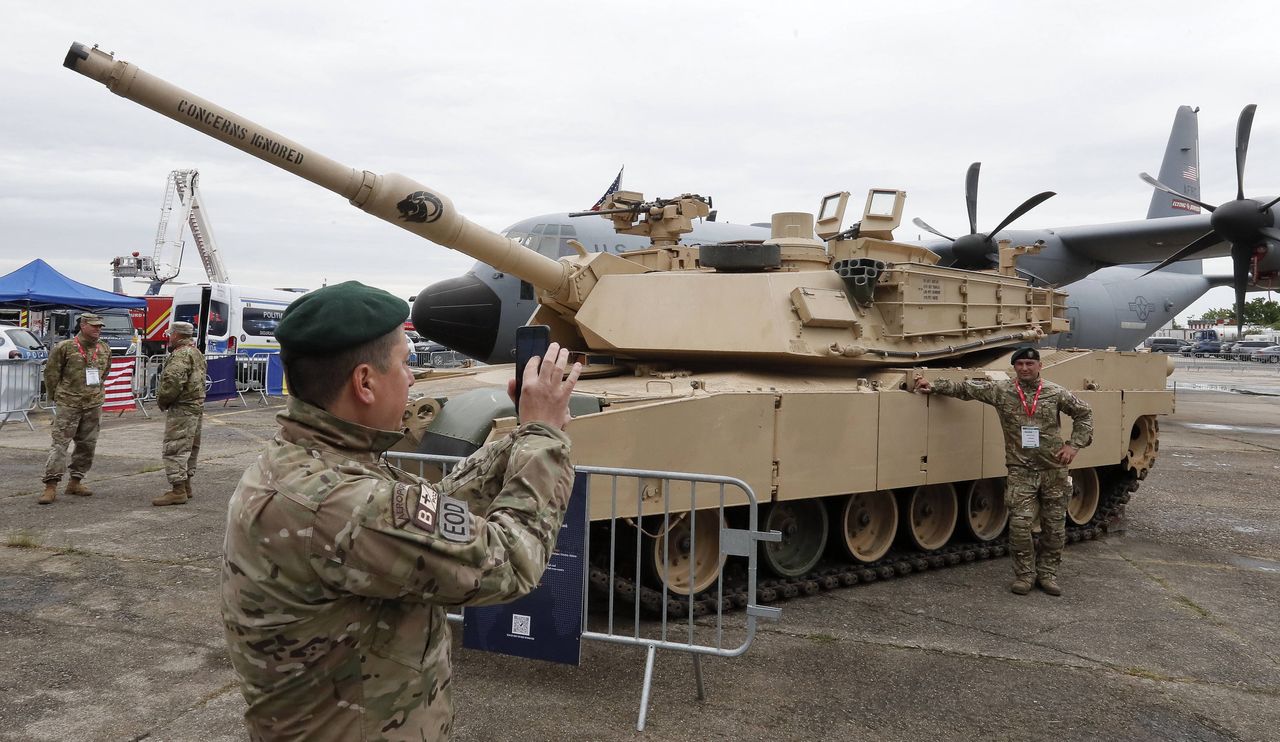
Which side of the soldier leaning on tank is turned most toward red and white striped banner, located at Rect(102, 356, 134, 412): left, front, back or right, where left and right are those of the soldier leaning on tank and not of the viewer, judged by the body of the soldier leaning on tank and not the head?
right

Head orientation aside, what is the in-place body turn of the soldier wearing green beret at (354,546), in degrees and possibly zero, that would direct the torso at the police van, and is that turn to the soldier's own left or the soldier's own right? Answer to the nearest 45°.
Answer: approximately 45° to the soldier's own left

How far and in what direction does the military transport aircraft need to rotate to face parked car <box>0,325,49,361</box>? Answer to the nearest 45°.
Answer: approximately 45° to its right

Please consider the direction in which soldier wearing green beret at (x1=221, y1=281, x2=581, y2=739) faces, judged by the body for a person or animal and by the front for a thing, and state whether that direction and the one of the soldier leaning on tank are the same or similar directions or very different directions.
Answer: very different directions

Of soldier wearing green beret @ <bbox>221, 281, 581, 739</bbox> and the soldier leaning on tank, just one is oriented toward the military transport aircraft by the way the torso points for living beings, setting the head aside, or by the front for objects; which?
the soldier wearing green beret

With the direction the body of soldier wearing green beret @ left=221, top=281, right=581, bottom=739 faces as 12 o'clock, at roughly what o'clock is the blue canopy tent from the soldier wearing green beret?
The blue canopy tent is roughly at 10 o'clock from the soldier wearing green beret.

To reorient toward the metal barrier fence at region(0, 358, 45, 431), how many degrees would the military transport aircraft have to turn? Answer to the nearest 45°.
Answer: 0° — it already faces it

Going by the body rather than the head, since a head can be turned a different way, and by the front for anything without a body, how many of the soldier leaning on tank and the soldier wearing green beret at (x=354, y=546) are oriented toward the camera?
1

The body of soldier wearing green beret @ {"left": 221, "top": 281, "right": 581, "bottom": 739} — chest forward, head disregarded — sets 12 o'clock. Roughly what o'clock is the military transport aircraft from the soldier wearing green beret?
The military transport aircraft is roughly at 12 o'clock from the soldier wearing green beret.

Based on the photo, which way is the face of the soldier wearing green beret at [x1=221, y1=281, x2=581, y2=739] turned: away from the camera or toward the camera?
away from the camera

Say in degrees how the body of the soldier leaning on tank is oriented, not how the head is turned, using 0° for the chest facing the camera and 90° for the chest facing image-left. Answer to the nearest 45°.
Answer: approximately 0°

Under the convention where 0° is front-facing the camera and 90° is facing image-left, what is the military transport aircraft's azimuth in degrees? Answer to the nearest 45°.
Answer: approximately 45°

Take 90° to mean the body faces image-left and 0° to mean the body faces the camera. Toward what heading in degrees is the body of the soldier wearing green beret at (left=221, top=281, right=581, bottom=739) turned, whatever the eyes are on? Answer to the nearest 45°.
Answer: approximately 225°
